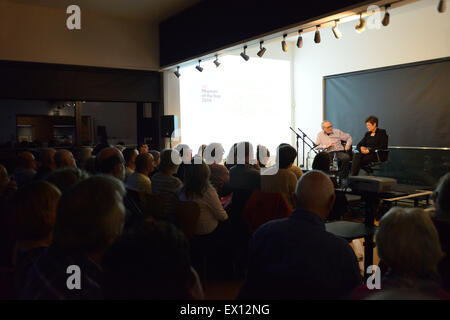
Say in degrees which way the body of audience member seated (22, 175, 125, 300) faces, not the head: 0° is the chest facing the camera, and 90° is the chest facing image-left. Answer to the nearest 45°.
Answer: approximately 225°

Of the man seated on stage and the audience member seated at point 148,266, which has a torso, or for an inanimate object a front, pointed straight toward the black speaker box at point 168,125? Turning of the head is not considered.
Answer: the audience member seated

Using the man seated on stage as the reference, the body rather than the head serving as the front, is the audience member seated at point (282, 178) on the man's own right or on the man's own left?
on the man's own right

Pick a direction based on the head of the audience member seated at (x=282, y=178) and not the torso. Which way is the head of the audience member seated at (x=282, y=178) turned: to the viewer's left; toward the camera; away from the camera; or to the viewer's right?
away from the camera

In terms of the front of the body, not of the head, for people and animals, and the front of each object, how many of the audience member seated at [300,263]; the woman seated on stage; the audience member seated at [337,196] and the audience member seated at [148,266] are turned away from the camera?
3

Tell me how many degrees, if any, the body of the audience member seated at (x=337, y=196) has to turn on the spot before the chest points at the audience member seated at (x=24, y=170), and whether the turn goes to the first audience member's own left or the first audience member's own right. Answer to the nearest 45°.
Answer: approximately 90° to the first audience member's own left

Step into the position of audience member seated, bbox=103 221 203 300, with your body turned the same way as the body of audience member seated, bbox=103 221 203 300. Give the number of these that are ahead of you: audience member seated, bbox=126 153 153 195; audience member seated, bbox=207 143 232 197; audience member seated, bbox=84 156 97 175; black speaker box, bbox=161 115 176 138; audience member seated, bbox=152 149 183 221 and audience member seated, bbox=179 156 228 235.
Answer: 6

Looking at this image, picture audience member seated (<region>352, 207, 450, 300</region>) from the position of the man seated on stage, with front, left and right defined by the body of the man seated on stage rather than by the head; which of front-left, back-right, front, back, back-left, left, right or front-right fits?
front-right

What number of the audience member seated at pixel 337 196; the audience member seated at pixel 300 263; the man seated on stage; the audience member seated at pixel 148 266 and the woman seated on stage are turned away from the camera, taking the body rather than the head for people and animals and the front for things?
3

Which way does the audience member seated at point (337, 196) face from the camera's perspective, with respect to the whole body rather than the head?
away from the camera

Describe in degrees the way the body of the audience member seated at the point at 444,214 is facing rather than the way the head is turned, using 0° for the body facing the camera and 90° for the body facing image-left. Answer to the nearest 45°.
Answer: approximately 180°

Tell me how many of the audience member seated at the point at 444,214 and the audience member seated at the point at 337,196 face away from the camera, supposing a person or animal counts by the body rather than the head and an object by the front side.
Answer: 2

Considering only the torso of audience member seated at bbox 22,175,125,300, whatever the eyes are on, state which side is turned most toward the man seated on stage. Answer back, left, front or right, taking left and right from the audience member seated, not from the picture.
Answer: front

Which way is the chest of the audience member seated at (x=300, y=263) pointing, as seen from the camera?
away from the camera

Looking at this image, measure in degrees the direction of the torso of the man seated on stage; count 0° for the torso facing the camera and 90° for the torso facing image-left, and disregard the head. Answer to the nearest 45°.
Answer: approximately 315°

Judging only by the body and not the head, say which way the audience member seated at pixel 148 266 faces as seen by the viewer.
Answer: away from the camera

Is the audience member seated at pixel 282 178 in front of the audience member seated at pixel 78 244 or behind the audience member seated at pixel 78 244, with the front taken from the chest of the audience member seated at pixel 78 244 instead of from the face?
in front
